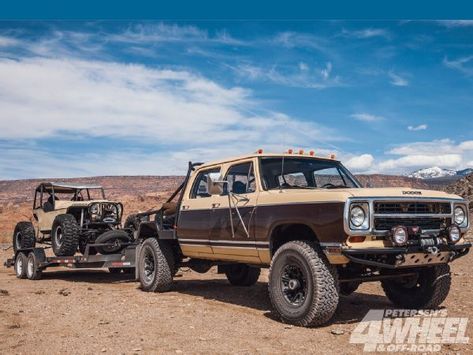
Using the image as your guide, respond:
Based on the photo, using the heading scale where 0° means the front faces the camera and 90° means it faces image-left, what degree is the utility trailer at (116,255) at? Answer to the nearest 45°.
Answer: approximately 315°

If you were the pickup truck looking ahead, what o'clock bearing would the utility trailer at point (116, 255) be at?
The utility trailer is roughly at 6 o'clock from the pickup truck.

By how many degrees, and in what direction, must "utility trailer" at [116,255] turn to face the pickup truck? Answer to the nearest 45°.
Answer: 0° — it already faces it

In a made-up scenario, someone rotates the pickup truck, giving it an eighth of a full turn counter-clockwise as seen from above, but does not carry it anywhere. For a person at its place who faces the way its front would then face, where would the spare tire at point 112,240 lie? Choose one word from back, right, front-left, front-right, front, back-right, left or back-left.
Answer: back-left

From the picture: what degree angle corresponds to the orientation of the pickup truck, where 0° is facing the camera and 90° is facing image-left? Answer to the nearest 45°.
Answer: approximately 315°
